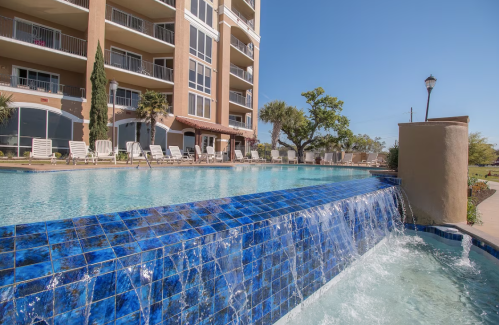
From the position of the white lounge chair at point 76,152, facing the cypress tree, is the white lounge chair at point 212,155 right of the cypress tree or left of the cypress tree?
right

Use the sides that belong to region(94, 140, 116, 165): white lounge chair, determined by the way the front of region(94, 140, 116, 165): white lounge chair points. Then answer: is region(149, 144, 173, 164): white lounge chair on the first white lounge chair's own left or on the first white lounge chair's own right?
on the first white lounge chair's own left

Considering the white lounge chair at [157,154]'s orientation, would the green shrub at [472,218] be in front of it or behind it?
in front

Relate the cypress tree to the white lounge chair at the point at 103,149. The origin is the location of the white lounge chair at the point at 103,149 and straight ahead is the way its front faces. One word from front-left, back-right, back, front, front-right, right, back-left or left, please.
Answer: back

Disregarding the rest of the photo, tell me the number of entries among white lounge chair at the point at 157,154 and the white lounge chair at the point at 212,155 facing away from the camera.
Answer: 0

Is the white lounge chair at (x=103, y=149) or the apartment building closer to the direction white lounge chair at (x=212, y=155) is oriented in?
the white lounge chair

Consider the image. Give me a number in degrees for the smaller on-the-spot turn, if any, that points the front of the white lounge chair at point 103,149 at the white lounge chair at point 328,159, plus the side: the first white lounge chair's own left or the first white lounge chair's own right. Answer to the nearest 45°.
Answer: approximately 90° to the first white lounge chair's own left

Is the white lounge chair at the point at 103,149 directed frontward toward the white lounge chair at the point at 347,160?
no

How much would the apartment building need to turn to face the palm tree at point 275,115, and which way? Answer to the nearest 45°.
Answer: approximately 45° to its left

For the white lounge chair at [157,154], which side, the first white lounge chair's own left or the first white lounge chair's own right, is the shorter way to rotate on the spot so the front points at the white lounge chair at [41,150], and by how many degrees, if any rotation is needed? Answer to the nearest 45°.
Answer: approximately 90° to the first white lounge chair's own right

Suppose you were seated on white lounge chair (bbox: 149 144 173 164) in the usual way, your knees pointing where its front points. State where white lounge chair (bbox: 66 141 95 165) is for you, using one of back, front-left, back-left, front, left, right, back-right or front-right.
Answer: right

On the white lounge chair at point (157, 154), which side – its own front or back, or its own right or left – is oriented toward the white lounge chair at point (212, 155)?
left

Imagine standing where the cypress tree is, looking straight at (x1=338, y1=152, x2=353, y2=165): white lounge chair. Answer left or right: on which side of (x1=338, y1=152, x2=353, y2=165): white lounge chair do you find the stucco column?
right

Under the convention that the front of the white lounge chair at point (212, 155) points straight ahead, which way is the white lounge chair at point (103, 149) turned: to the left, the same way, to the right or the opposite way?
the same way

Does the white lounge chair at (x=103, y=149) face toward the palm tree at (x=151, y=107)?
no

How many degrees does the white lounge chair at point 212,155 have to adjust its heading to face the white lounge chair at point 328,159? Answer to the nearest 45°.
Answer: approximately 45° to its left

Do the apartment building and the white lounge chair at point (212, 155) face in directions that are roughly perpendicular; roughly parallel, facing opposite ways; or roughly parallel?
roughly parallel

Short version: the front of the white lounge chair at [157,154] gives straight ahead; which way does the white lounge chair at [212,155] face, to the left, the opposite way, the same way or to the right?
the same way

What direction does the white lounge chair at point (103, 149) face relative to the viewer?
toward the camera
